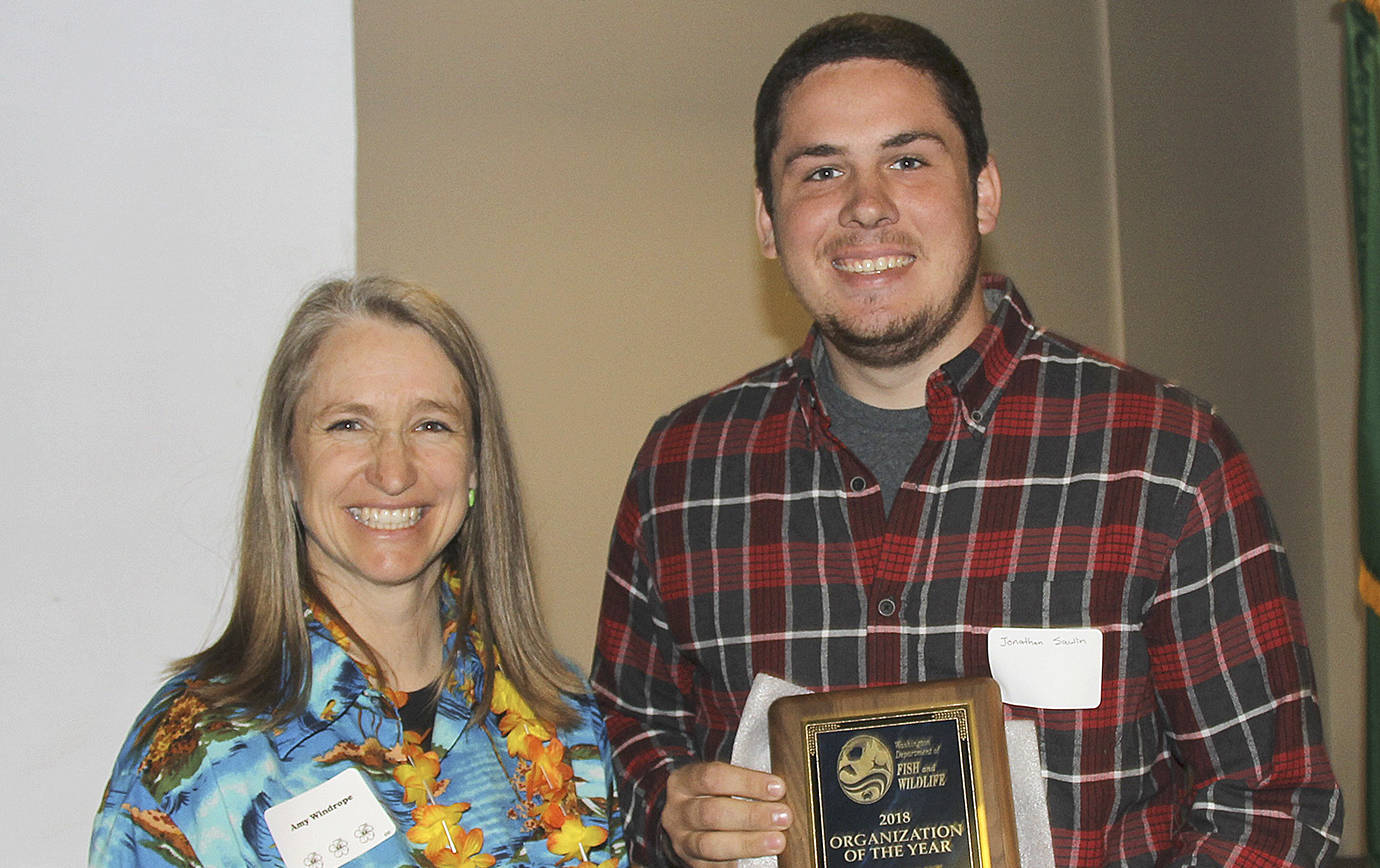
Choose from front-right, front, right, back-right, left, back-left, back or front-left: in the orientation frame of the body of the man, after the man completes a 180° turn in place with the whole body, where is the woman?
left

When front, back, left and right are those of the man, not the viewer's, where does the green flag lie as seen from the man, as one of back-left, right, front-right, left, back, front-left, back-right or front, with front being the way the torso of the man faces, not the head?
back-left

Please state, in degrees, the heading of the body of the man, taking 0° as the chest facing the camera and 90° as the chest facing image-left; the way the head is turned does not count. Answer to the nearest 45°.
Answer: approximately 0°
